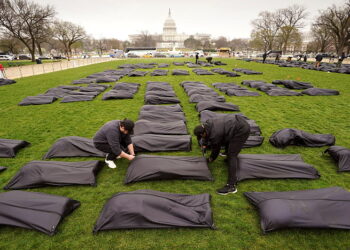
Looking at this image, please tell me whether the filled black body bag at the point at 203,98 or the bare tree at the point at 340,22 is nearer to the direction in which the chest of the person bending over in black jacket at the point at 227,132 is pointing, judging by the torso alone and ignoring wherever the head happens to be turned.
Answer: the filled black body bag

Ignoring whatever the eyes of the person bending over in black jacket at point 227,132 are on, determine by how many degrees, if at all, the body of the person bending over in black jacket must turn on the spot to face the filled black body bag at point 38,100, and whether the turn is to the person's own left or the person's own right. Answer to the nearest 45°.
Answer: approximately 45° to the person's own right

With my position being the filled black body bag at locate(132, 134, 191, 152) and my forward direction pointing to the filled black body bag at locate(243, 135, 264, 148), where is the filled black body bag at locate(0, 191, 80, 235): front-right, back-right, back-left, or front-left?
back-right

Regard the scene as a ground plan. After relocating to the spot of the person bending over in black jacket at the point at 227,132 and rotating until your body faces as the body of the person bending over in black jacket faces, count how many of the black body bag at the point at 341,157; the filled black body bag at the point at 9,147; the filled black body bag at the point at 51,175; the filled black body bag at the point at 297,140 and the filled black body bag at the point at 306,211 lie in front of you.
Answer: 2

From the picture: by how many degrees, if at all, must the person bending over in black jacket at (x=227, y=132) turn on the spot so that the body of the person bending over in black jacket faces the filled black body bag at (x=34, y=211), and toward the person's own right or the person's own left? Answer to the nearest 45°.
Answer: approximately 45° to the person's own left

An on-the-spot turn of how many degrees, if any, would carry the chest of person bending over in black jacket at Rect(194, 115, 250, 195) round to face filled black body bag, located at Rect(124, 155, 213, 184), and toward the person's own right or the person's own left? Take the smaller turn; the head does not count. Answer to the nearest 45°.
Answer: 0° — they already face it
